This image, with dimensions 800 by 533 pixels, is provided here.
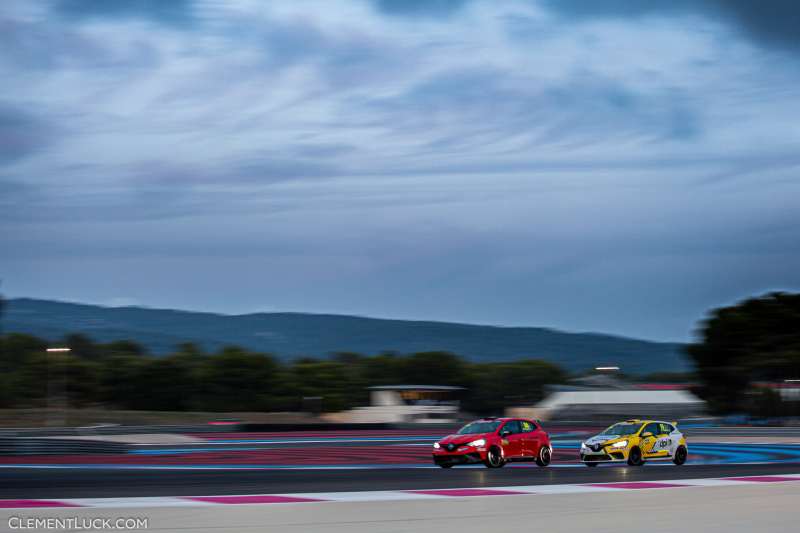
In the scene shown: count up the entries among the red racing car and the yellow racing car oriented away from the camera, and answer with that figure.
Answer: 0

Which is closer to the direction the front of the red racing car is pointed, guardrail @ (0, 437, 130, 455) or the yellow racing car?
the guardrail

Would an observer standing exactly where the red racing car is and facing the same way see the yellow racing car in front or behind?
behind

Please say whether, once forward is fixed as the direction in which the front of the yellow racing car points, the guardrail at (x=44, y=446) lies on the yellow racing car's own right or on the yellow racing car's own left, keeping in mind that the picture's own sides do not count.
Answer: on the yellow racing car's own right

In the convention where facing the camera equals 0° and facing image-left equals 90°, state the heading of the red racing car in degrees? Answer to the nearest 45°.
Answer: approximately 45°

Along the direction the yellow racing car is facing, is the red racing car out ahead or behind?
ahead

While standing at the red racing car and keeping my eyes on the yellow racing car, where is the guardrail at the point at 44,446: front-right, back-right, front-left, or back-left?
back-left

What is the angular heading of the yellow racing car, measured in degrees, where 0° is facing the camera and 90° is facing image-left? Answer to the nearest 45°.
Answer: approximately 45°
